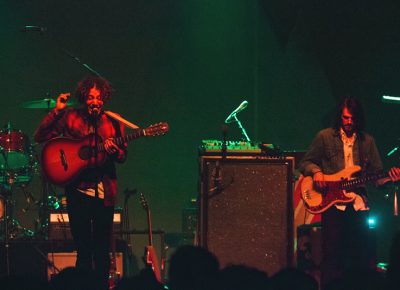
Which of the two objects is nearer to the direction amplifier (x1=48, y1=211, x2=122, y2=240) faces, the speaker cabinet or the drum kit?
the speaker cabinet

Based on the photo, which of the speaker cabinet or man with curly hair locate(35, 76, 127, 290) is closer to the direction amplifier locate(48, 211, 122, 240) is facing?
the man with curly hair

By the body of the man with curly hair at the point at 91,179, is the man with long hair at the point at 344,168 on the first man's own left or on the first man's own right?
on the first man's own left

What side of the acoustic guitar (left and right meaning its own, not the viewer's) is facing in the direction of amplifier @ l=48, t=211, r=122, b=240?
back

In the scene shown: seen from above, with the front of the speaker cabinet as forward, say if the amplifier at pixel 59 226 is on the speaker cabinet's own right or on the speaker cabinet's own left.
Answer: on the speaker cabinet's own right

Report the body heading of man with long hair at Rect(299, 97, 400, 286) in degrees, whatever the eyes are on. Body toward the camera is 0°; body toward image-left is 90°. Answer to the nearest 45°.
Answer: approximately 0°

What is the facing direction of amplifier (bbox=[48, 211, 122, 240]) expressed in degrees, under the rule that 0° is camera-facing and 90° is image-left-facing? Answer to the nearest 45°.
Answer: approximately 0°
